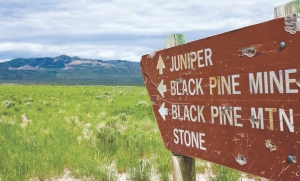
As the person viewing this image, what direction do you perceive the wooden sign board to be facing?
facing the viewer and to the left of the viewer
